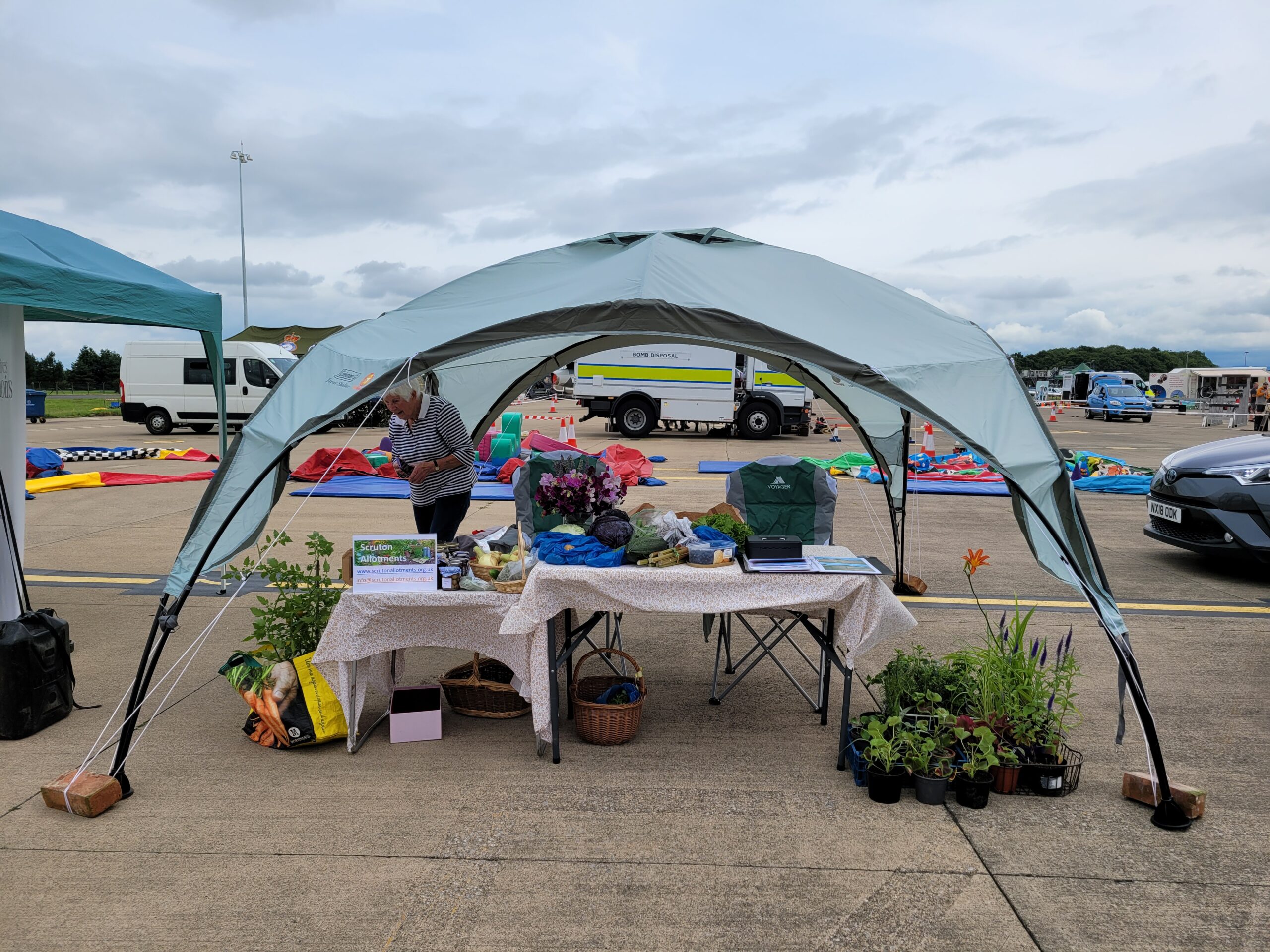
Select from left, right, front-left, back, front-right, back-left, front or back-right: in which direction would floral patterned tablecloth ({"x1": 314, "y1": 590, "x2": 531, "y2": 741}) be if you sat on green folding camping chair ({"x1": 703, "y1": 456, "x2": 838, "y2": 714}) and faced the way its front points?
front-right

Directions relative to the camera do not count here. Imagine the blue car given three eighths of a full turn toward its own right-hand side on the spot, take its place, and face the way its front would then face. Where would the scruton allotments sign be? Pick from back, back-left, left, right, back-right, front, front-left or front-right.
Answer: left

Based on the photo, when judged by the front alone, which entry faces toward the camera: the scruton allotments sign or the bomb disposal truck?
the scruton allotments sign

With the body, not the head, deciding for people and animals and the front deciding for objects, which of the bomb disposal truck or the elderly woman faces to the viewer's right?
the bomb disposal truck

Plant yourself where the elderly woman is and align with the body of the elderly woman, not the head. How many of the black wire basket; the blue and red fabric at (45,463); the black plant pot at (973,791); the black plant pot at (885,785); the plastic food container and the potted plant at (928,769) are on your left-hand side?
5

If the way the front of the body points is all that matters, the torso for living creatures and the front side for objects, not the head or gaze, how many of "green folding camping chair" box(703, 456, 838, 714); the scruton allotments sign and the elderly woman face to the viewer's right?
0

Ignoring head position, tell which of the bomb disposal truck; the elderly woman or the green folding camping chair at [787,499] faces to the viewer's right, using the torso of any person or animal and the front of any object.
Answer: the bomb disposal truck

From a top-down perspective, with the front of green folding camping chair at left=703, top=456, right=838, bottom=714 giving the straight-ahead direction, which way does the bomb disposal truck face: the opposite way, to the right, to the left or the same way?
to the left

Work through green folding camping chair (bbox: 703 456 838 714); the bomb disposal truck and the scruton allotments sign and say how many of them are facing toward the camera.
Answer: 2

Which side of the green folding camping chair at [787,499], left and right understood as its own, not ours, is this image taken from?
front

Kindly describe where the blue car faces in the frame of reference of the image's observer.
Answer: facing the viewer and to the right of the viewer

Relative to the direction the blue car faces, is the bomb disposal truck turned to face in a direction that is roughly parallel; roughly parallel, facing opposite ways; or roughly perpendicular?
roughly perpendicular

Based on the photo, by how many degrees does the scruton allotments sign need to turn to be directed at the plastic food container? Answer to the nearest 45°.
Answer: approximately 90° to its left

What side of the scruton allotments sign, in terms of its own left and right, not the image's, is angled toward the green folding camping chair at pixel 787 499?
left

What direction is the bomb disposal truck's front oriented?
to the viewer's right

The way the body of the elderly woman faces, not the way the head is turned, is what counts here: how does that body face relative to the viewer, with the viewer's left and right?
facing the viewer and to the left of the viewer

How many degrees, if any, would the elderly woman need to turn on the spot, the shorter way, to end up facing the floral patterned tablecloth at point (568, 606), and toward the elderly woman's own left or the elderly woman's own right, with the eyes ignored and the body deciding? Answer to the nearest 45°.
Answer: approximately 45° to the elderly woman's own left

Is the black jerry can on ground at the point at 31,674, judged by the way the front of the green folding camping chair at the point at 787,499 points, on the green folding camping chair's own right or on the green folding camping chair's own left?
on the green folding camping chair's own right

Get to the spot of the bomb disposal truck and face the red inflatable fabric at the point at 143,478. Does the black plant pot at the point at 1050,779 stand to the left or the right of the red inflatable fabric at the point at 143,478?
left

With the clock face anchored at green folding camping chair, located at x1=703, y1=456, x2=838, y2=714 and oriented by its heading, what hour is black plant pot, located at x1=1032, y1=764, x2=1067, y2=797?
The black plant pot is roughly at 11 o'clock from the green folding camping chair.

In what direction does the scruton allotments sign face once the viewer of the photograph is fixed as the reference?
facing the viewer
